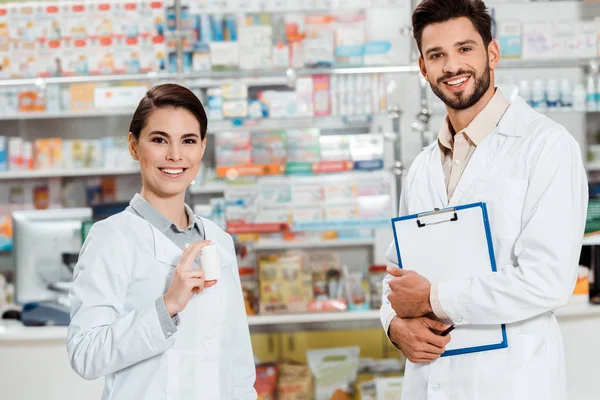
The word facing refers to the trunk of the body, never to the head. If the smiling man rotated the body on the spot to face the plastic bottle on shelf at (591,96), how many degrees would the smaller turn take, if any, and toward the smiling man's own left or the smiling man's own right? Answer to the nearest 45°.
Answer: approximately 135° to the smiling man's own right

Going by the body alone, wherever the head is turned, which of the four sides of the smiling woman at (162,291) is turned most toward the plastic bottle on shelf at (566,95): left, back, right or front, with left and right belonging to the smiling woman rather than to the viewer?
left

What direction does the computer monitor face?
away from the camera

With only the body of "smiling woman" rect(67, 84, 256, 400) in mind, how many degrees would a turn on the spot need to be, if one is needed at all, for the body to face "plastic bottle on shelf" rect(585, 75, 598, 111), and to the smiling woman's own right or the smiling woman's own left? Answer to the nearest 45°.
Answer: approximately 90° to the smiling woman's own left

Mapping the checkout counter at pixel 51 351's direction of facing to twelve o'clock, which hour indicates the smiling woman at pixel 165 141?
The smiling woman is roughly at 11 o'clock from the checkout counter.

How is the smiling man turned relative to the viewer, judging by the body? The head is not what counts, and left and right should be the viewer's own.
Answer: facing the viewer and to the left of the viewer

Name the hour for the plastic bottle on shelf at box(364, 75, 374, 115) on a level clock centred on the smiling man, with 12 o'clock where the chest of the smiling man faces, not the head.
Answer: The plastic bottle on shelf is roughly at 4 o'clock from the smiling man.

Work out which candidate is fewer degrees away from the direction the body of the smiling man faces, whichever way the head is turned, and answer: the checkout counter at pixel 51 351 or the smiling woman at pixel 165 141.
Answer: the smiling woman

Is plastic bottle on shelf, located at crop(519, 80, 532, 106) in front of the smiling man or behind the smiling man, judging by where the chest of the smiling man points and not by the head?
behind

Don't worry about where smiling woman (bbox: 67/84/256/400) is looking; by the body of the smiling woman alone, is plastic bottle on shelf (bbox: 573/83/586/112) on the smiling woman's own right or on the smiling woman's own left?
on the smiling woman's own left
